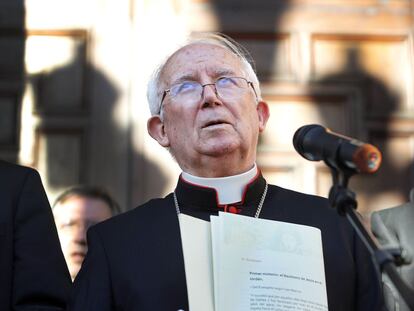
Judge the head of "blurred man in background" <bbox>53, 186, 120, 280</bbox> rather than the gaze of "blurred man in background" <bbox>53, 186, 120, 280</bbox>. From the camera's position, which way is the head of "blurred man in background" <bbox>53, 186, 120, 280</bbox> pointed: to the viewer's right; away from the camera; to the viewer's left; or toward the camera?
toward the camera

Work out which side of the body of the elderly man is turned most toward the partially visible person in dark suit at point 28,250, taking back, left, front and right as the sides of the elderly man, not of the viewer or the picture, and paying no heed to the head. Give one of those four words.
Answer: right

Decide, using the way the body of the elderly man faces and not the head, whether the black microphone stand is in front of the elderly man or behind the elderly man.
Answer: in front

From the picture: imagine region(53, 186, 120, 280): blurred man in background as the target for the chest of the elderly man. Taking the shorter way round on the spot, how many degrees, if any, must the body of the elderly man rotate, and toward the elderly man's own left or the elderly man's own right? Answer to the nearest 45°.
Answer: approximately 135° to the elderly man's own right

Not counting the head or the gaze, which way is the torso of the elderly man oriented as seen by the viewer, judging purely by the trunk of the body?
toward the camera

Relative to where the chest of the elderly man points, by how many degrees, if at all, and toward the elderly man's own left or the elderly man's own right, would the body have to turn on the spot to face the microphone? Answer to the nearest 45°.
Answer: approximately 45° to the elderly man's own left

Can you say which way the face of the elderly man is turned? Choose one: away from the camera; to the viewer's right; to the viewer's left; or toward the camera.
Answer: toward the camera
